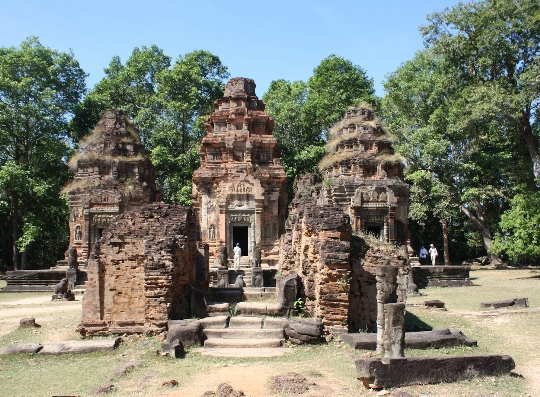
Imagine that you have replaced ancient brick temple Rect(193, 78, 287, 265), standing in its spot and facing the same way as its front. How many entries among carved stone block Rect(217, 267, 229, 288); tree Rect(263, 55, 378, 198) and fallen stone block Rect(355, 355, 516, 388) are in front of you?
2

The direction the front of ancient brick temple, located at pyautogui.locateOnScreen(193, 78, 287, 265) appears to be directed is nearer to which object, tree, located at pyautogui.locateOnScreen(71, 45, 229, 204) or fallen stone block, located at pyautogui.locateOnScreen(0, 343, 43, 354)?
the fallen stone block

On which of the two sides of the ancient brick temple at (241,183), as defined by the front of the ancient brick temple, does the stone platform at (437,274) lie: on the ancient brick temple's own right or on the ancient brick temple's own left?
on the ancient brick temple's own left

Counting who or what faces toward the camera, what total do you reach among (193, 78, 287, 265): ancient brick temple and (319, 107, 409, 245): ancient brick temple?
2

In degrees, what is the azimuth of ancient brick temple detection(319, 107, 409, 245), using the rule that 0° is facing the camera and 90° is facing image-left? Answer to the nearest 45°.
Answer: approximately 0°

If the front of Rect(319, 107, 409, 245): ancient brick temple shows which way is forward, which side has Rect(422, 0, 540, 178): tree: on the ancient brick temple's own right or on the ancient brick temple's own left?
on the ancient brick temple's own left

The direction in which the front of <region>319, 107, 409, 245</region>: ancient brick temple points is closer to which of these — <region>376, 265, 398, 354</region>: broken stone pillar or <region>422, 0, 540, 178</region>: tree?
the broken stone pillar
